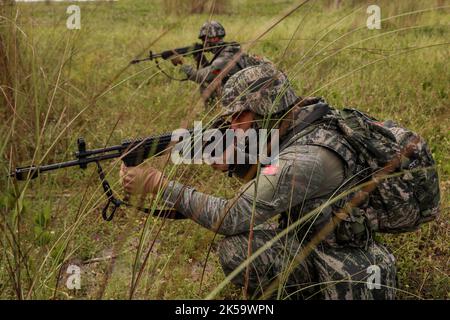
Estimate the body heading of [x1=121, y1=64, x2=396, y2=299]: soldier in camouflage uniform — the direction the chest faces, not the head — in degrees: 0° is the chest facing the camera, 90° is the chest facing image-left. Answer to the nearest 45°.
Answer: approximately 90°
